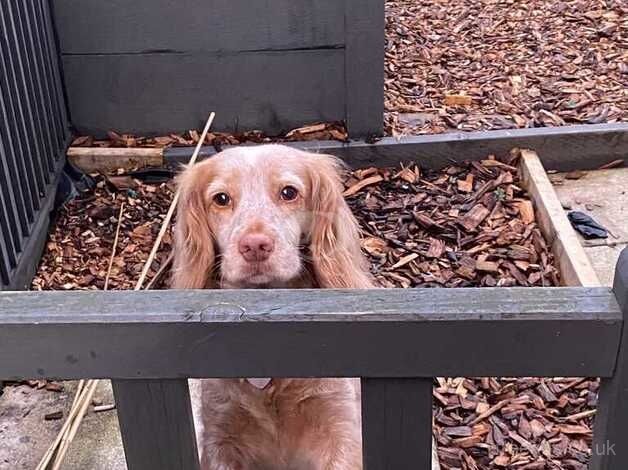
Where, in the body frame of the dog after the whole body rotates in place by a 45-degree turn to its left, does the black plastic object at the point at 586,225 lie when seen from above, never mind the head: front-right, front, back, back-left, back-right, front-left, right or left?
left

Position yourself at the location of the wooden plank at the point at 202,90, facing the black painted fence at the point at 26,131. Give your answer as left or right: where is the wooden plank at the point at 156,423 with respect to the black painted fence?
left

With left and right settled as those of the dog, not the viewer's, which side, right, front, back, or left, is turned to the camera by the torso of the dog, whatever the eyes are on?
front

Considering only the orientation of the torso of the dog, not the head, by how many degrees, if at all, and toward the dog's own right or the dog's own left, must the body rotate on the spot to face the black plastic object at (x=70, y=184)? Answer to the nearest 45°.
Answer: approximately 135° to the dog's own right

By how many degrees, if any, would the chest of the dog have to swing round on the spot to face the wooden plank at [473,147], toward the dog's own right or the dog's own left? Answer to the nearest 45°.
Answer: approximately 135° to the dog's own left

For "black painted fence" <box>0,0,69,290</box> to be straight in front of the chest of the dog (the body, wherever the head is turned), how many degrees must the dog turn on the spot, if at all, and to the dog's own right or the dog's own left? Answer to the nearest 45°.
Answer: approximately 135° to the dog's own right

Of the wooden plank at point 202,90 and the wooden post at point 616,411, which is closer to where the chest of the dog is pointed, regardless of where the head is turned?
the wooden post

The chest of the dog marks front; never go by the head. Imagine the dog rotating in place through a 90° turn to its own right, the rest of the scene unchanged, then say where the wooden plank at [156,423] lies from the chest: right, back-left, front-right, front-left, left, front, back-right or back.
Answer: left

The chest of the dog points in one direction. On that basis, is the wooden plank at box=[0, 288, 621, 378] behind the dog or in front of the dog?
in front

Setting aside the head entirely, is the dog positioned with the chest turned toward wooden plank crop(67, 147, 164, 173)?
no

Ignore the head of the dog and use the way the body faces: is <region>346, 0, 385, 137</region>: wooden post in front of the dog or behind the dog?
behind

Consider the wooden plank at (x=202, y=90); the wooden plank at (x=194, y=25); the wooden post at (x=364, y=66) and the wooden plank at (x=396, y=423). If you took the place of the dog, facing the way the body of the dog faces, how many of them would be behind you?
3

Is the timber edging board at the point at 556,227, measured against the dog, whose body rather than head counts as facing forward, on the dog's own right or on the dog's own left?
on the dog's own left

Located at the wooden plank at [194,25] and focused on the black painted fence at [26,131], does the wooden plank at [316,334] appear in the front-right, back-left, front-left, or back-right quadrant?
front-left

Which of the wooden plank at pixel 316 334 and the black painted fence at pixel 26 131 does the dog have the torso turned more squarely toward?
the wooden plank
